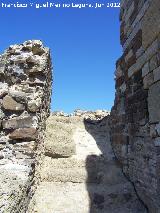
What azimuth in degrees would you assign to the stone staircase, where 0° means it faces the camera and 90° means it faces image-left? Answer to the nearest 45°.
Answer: approximately 0°

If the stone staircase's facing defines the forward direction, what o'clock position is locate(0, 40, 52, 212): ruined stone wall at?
The ruined stone wall is roughly at 2 o'clock from the stone staircase.
